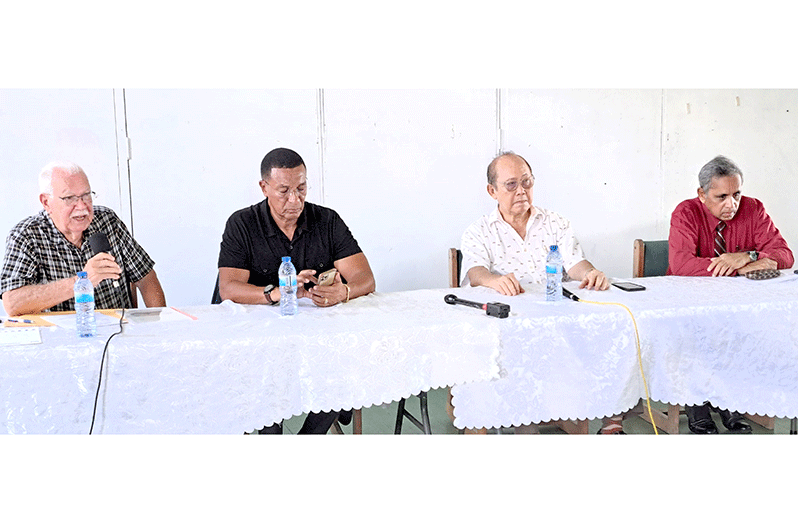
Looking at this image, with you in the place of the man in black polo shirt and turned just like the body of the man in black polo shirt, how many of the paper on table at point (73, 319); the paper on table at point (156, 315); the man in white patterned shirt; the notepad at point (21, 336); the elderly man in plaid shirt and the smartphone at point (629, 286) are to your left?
2

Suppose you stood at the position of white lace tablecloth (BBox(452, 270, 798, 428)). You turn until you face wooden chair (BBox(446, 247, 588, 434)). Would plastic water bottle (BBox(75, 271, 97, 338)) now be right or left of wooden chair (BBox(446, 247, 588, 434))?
left

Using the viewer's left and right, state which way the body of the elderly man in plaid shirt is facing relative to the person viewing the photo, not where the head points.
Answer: facing the viewer and to the right of the viewer

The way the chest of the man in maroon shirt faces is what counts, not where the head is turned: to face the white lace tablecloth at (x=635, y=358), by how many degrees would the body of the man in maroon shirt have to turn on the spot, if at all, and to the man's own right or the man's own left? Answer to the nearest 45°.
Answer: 0° — they already face it

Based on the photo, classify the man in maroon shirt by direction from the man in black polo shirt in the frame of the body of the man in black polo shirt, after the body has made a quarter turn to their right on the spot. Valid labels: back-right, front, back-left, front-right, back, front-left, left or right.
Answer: back

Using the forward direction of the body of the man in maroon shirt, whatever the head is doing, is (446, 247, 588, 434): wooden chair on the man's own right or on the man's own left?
on the man's own right

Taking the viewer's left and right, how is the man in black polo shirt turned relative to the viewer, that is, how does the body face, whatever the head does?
facing the viewer

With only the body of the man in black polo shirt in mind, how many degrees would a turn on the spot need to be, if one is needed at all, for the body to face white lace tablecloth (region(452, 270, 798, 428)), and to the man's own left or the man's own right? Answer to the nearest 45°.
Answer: approximately 45° to the man's own left

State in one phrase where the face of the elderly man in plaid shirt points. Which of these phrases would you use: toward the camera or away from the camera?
toward the camera

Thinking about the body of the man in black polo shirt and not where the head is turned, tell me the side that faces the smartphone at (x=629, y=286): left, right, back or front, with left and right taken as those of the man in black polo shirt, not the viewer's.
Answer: left

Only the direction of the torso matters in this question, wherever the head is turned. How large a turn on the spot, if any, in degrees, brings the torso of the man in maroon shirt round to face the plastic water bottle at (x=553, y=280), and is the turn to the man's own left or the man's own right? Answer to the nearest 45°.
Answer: approximately 45° to the man's own right

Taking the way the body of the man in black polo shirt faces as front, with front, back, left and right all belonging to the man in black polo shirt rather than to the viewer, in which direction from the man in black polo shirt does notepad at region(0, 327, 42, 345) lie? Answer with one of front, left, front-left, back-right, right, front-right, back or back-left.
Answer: front-right
